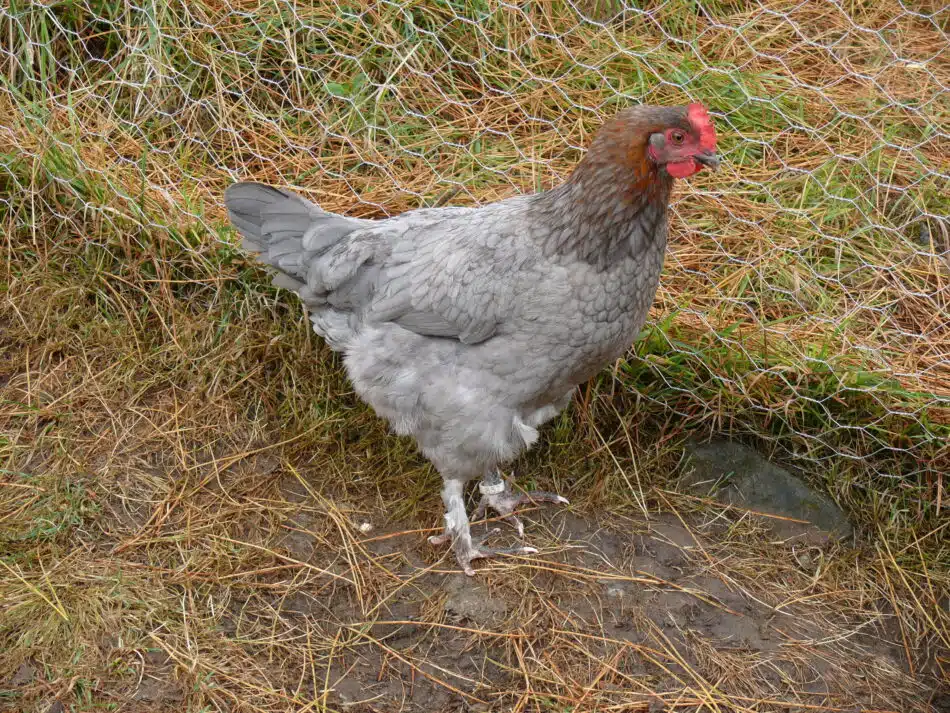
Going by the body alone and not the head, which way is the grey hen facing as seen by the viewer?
to the viewer's right

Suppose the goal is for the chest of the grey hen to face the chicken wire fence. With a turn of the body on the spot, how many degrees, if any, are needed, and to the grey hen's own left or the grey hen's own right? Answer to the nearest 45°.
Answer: approximately 90° to the grey hen's own left

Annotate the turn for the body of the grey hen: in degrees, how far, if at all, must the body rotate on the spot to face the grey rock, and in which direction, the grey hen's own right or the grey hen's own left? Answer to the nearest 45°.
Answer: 0° — it already faces it

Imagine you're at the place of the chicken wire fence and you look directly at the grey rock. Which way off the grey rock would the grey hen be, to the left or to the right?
right
